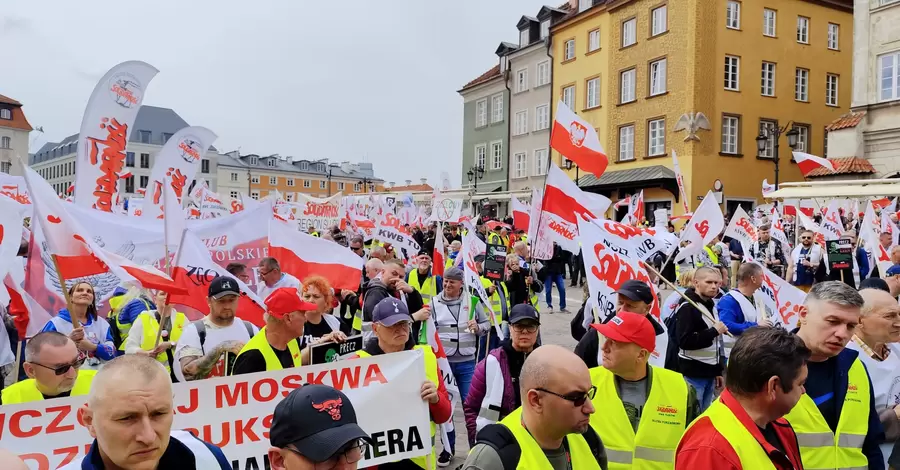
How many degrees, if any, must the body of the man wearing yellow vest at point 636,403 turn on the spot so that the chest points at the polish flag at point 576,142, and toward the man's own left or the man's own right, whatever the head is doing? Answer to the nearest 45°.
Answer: approximately 135° to the man's own right

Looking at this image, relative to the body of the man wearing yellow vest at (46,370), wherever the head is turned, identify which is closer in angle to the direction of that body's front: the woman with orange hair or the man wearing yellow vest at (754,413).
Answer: the man wearing yellow vest

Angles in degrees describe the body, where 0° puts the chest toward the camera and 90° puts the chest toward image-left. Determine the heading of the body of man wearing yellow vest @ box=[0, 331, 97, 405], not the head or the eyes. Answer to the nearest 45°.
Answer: approximately 315°

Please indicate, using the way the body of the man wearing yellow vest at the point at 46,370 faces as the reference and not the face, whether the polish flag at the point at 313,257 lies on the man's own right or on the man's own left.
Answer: on the man's own left

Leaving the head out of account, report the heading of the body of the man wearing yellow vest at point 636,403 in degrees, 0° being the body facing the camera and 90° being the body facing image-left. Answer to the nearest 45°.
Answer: approximately 45°

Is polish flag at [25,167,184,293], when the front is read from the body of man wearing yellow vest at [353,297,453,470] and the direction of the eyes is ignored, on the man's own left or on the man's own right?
on the man's own right

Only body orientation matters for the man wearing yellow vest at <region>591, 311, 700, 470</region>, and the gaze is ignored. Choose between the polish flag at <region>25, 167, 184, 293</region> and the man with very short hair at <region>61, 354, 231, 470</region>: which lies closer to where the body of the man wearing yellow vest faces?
the man with very short hair

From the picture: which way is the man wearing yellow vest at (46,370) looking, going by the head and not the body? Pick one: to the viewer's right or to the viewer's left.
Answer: to the viewer's right

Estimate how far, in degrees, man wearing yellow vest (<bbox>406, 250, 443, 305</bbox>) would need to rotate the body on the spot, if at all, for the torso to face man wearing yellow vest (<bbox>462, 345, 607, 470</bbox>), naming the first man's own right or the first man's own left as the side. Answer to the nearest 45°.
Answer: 0° — they already face them

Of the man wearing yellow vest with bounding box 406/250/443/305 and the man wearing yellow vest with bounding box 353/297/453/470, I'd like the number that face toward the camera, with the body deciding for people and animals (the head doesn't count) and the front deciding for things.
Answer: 2

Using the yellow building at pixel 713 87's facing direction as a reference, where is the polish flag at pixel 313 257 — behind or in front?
in front
